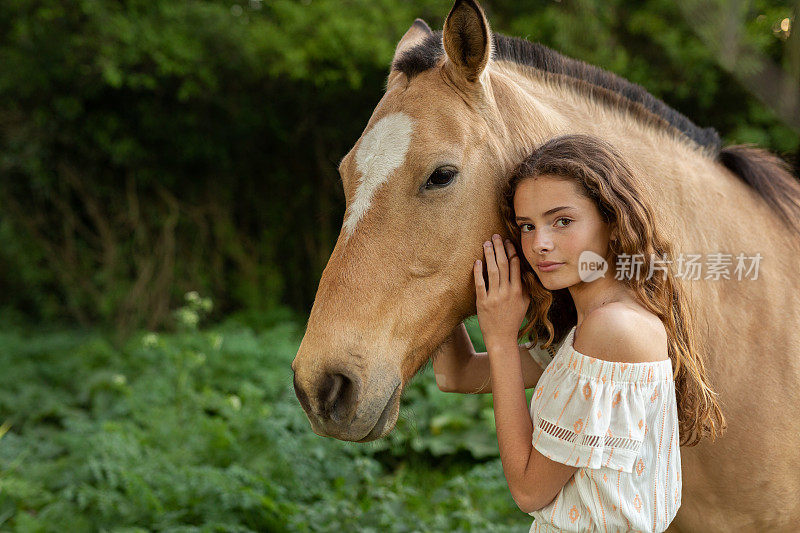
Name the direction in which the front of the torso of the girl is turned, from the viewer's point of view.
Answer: to the viewer's left

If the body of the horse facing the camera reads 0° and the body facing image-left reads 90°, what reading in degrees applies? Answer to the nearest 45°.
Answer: approximately 45°
